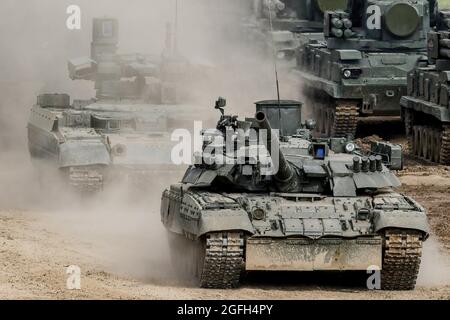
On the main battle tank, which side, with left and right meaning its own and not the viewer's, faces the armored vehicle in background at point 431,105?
back

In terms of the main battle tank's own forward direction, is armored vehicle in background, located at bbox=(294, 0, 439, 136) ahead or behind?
behind

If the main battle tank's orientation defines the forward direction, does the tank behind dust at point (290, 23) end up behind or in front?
behind

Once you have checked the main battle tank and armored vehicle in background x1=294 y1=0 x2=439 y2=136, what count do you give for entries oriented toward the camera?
2

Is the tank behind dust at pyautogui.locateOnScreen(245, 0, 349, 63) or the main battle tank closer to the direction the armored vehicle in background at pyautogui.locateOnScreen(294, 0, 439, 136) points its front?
the main battle tank

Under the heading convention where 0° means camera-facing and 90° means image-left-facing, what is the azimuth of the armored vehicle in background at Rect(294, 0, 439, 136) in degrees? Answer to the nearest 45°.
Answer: approximately 0°

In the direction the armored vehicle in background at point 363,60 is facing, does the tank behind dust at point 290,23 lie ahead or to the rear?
to the rear
